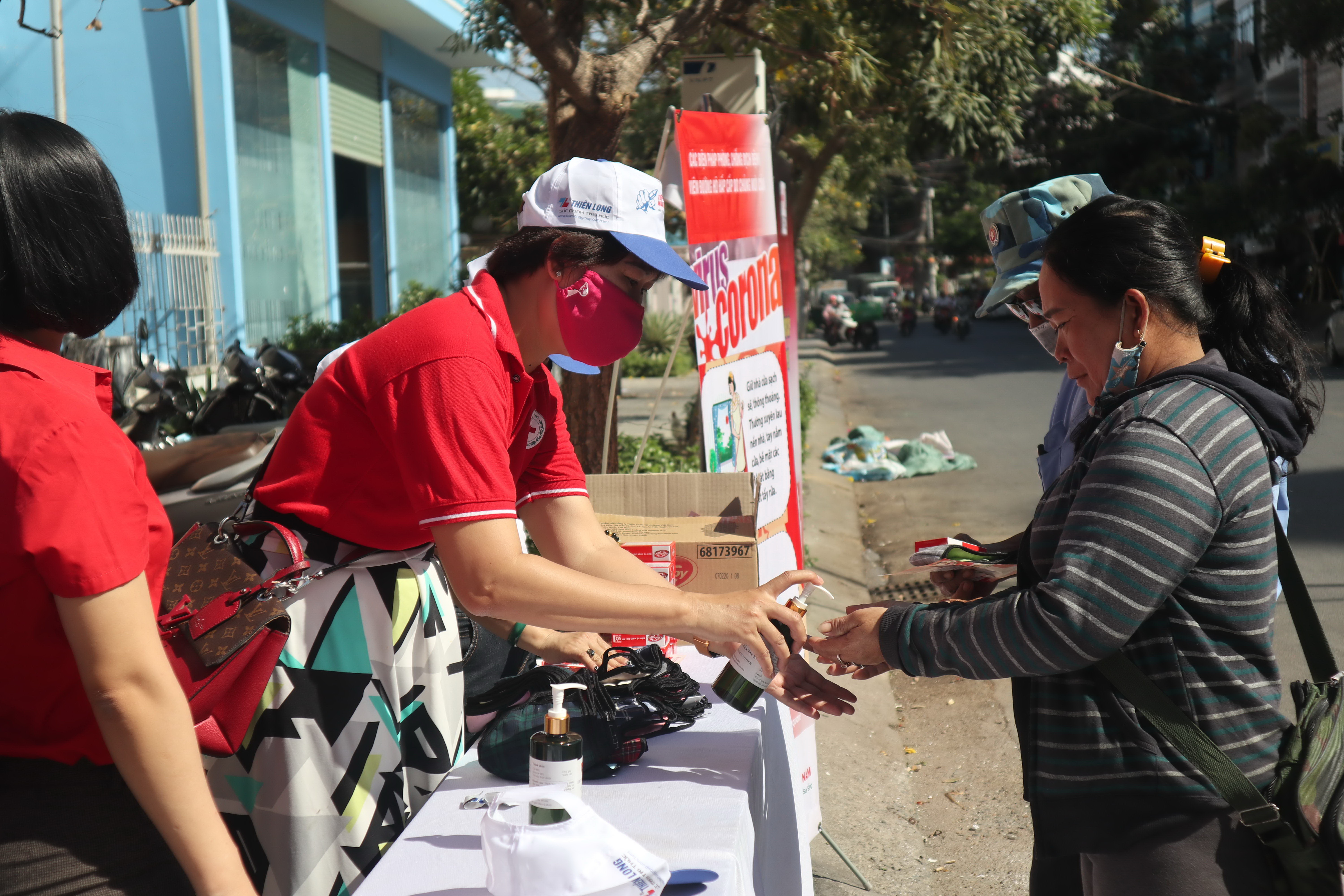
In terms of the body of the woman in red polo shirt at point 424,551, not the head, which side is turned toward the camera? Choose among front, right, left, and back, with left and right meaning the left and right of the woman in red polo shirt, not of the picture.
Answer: right

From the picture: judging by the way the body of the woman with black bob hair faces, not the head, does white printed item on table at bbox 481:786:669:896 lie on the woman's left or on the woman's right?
on the woman's right

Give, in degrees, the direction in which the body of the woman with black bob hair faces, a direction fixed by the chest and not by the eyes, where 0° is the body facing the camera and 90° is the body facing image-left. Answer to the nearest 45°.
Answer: approximately 225°

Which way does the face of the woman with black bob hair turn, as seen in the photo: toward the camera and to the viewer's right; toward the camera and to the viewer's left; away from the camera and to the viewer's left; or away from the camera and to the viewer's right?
away from the camera and to the viewer's right

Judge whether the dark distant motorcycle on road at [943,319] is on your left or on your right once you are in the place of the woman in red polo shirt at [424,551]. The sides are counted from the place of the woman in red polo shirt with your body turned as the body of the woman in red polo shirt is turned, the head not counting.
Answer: on your left

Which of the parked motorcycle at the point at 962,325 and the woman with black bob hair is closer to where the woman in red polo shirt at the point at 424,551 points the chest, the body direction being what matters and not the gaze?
the parked motorcycle

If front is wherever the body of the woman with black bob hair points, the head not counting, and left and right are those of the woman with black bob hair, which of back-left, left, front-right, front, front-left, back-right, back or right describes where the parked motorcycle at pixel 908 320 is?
front

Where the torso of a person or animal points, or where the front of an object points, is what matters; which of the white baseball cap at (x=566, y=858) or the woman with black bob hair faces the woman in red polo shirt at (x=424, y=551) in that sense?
the woman with black bob hair

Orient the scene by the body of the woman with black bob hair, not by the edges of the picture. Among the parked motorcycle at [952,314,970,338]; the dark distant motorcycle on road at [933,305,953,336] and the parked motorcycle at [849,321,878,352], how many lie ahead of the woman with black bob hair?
3

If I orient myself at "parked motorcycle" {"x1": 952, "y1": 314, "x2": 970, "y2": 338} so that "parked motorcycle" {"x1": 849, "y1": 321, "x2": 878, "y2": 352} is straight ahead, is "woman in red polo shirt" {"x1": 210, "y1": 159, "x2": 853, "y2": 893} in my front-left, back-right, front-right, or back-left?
front-left

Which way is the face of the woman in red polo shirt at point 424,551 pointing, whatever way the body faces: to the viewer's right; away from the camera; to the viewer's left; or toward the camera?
to the viewer's right
